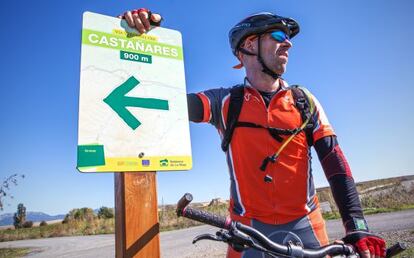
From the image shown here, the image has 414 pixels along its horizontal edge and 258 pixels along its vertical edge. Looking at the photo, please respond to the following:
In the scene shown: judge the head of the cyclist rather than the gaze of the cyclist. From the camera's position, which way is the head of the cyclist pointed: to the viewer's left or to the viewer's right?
to the viewer's right

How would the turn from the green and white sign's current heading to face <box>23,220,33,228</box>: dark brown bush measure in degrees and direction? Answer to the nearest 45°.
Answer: approximately 180°

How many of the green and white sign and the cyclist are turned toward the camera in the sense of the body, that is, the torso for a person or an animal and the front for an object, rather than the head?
2

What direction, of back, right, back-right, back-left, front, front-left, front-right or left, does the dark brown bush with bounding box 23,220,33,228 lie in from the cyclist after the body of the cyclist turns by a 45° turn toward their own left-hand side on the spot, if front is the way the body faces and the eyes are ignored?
back

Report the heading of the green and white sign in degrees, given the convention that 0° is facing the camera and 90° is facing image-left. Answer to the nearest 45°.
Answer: approximately 0°

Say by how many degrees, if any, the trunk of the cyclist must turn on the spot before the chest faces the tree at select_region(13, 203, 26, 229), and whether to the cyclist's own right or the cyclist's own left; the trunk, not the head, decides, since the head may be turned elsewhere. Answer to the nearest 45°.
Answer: approximately 135° to the cyclist's own right
